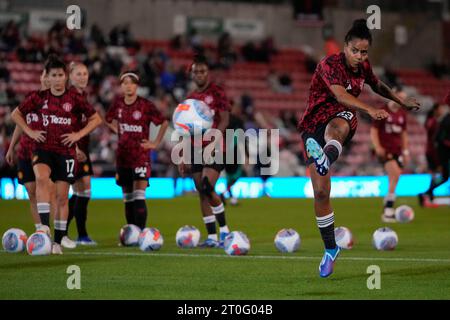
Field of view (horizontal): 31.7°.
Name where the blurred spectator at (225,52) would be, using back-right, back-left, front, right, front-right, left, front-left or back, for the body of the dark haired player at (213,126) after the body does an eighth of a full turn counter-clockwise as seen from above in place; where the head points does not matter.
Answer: back

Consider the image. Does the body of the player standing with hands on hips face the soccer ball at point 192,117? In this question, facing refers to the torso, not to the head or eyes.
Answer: no

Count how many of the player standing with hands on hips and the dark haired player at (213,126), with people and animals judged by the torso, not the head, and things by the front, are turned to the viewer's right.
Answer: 0

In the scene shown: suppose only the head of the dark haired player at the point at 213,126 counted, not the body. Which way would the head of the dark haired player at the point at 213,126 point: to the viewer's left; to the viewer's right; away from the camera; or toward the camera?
toward the camera

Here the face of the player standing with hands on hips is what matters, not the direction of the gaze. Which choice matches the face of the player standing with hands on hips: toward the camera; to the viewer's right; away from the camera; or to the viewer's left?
toward the camera

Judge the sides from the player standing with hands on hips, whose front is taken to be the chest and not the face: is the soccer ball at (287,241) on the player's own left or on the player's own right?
on the player's own left

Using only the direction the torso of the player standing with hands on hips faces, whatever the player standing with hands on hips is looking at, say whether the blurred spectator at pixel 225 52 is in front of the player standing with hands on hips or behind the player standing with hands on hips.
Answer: behind

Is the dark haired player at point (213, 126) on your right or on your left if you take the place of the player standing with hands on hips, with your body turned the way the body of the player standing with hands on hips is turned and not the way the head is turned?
on your left

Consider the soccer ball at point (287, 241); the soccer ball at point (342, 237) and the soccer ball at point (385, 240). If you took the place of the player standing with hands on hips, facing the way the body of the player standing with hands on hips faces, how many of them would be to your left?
3

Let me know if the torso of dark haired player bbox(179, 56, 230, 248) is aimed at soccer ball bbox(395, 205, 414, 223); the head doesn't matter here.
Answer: no

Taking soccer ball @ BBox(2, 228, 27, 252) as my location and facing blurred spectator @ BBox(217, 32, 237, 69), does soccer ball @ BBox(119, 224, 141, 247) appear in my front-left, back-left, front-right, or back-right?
front-right

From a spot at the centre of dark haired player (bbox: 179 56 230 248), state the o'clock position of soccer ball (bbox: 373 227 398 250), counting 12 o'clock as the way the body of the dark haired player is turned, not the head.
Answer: The soccer ball is roughly at 8 o'clock from the dark haired player.

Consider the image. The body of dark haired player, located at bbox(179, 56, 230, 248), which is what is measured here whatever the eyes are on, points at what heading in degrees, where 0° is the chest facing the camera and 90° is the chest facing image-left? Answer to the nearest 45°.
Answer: approximately 45°

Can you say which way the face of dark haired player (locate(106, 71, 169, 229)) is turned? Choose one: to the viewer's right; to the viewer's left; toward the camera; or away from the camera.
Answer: toward the camera

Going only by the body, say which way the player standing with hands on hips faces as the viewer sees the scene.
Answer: toward the camera
